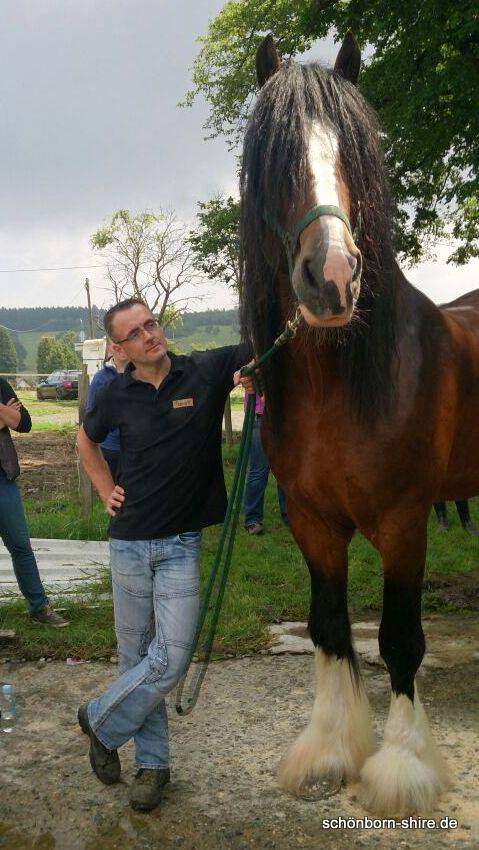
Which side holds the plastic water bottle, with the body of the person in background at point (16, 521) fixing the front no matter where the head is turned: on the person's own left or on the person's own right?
on the person's own right

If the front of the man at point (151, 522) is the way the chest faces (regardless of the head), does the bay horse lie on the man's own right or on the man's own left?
on the man's own left

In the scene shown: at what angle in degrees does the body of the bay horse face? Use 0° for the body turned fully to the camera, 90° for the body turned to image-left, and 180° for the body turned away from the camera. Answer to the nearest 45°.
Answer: approximately 45°

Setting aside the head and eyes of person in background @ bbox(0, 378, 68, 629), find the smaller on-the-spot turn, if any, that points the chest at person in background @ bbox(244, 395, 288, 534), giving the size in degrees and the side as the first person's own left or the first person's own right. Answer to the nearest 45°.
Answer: approximately 90° to the first person's own left

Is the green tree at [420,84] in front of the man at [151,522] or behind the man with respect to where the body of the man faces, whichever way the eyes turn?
behind

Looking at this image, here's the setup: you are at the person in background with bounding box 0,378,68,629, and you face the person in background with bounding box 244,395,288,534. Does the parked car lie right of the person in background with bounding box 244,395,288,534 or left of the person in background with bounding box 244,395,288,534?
left

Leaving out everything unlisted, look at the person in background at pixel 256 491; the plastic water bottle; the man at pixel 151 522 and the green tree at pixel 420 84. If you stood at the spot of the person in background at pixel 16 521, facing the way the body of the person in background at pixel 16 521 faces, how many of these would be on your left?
2

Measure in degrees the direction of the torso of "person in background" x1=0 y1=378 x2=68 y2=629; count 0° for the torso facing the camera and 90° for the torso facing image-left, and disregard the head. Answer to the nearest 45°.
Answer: approximately 315°

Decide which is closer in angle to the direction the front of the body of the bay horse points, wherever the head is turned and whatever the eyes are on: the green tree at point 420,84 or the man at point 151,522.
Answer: the man

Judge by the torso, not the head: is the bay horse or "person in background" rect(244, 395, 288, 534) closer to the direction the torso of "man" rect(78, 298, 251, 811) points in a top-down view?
the bay horse

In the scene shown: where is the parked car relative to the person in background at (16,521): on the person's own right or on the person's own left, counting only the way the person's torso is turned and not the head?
on the person's own left

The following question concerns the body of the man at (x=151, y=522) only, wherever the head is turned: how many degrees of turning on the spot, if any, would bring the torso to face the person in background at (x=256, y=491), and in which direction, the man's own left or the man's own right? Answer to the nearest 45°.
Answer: approximately 180°

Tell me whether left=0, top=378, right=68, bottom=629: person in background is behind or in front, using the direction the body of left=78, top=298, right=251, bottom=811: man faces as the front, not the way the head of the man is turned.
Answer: behind
